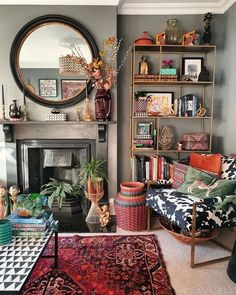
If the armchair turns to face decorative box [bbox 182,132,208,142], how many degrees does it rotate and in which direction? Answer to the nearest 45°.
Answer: approximately 135° to its right

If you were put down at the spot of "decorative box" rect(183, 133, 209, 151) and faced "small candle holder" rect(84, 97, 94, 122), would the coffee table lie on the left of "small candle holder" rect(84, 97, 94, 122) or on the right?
left

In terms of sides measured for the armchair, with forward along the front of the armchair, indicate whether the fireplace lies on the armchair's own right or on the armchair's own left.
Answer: on the armchair's own right

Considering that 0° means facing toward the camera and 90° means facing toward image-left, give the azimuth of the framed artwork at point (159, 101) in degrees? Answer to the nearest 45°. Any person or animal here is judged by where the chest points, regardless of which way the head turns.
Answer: approximately 0°

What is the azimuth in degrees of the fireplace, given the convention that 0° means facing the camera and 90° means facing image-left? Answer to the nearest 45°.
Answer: approximately 0°

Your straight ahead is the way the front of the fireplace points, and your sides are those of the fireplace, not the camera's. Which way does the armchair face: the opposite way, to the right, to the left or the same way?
to the right

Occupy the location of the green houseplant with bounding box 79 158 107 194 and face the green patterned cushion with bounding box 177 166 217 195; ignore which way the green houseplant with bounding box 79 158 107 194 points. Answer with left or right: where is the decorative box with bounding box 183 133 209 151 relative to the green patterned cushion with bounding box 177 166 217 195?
left

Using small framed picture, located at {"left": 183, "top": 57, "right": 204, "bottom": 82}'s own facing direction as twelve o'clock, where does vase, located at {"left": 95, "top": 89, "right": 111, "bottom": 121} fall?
The vase is roughly at 2 o'clock from the small framed picture.

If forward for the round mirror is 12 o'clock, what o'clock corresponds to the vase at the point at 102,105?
The vase is roughly at 10 o'clock from the round mirror.

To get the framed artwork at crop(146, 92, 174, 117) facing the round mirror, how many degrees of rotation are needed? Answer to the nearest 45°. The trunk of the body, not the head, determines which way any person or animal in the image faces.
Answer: approximately 90° to its right

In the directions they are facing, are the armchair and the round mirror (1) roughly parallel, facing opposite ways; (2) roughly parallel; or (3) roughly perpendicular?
roughly perpendicular
